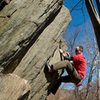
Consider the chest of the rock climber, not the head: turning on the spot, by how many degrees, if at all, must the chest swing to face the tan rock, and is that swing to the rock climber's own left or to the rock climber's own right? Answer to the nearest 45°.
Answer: approximately 45° to the rock climber's own left

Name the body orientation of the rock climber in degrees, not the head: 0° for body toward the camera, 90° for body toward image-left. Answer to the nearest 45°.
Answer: approximately 90°

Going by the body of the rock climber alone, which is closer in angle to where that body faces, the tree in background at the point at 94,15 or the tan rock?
the tan rock

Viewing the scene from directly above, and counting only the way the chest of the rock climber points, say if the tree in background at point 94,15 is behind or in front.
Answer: behind
